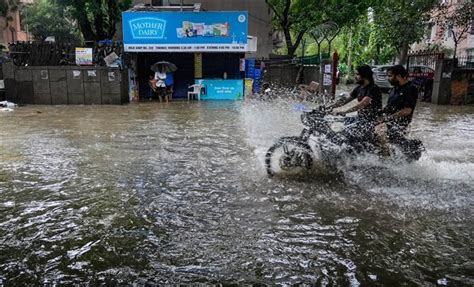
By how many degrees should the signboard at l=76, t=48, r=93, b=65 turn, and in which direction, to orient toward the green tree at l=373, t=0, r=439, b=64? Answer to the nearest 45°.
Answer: approximately 90° to its left

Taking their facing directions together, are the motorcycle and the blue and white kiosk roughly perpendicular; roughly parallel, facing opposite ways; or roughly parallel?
roughly perpendicular

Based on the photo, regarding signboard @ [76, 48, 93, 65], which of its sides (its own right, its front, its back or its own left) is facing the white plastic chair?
left

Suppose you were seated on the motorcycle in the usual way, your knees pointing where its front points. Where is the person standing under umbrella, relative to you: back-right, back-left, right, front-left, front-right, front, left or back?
front-right

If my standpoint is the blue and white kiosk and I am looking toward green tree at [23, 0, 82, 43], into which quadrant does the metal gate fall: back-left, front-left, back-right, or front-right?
back-right

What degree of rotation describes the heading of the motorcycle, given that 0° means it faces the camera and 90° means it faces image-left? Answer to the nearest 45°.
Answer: approximately 90°

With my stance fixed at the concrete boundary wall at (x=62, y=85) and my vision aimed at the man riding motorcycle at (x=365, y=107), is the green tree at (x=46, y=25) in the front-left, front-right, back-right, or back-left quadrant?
back-left

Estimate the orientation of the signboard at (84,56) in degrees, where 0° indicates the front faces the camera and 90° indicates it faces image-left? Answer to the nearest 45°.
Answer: approximately 0°

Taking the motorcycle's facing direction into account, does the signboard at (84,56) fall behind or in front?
in front

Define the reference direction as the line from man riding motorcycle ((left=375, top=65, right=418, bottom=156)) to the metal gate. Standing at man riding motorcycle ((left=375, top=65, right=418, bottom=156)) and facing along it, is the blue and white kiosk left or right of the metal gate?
left

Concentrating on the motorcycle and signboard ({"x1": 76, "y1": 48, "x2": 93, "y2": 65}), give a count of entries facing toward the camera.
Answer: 1

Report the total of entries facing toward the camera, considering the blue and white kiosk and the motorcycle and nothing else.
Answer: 1
